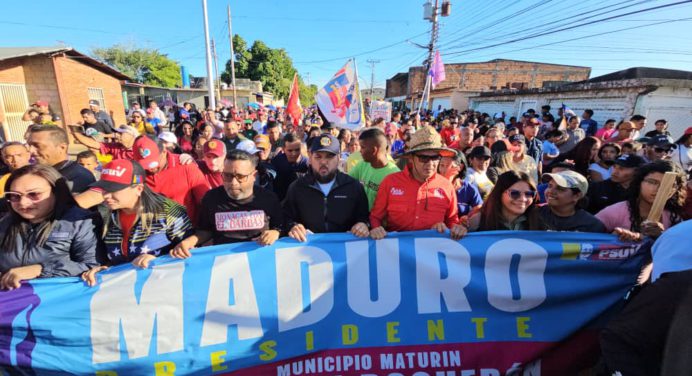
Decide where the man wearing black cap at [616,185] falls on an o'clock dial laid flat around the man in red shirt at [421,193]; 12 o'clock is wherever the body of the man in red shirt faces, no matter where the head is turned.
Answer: The man wearing black cap is roughly at 8 o'clock from the man in red shirt.

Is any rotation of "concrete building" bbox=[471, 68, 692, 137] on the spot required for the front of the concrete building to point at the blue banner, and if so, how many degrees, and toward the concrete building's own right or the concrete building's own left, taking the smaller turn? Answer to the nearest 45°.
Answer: approximately 45° to the concrete building's own left

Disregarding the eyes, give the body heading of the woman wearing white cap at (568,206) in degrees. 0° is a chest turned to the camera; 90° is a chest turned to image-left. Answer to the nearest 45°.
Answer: approximately 45°

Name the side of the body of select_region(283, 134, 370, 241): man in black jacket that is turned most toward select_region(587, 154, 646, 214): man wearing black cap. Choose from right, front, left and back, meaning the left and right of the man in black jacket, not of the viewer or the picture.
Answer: left

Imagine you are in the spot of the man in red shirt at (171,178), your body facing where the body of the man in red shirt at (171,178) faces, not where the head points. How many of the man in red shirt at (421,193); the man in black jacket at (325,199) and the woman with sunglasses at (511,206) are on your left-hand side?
3

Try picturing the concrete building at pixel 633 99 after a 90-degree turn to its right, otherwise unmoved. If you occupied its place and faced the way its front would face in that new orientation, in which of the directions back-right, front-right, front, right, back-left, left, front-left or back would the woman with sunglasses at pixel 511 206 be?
back-left

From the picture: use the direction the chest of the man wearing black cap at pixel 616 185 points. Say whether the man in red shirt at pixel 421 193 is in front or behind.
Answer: in front

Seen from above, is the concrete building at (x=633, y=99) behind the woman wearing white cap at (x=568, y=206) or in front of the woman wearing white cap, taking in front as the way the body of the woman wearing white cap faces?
behind

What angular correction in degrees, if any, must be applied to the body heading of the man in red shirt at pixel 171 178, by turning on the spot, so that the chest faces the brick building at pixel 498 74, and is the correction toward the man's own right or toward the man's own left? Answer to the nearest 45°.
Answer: approximately 180°

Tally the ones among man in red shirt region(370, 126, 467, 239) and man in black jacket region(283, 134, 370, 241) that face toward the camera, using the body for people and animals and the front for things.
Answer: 2

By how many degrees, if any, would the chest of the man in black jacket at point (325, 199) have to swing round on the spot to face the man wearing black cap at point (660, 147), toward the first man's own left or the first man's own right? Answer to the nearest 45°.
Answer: approximately 90° to the first man's own left
